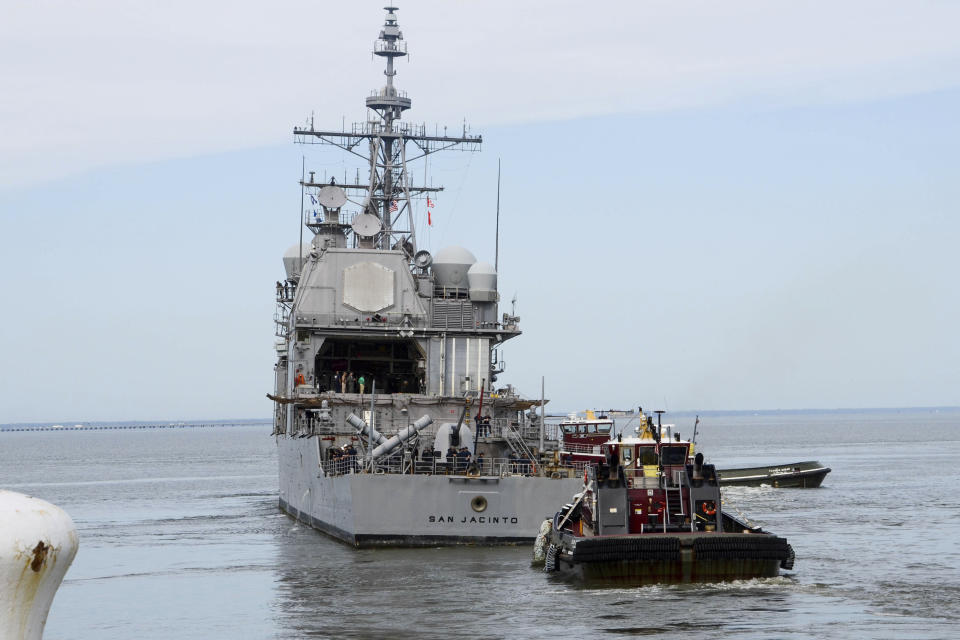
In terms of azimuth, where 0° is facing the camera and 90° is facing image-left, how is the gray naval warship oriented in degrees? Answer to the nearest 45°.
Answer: approximately 180°

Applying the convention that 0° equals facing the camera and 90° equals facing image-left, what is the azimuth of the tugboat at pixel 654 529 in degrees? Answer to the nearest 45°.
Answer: approximately 180°

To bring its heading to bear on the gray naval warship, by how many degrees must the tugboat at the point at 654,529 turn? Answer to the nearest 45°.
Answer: approximately 45° to its left

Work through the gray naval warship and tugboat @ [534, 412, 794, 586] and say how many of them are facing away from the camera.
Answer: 2

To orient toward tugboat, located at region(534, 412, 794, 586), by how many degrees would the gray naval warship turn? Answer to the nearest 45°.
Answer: approximately 135° to its right
